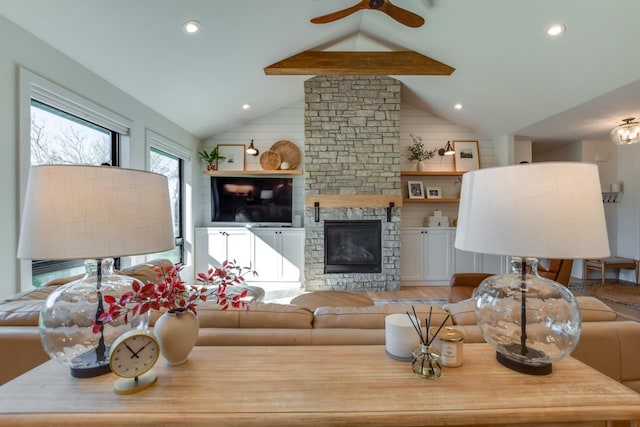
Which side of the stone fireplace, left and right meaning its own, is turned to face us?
front

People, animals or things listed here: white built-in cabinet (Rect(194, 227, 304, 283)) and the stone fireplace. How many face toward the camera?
2

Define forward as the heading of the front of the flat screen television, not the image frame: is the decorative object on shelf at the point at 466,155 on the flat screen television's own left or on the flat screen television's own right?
on the flat screen television's own left

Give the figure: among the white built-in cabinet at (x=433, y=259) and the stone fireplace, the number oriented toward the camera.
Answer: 2

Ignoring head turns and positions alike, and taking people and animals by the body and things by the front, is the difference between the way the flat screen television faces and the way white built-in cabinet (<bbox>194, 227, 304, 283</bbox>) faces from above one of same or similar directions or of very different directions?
same or similar directions

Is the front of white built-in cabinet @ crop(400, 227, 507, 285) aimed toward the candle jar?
yes

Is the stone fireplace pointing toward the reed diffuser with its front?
yes

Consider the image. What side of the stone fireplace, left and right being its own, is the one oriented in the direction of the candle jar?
front

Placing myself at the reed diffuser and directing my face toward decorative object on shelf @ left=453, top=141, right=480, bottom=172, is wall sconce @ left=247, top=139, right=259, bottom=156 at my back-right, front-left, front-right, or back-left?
front-left

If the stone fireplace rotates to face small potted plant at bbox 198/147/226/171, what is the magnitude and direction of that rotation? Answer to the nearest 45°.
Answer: approximately 90° to its right

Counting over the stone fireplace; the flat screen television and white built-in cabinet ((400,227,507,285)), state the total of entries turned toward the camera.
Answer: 3

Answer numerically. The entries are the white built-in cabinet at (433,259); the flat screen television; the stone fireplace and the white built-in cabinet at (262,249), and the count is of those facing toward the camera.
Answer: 4

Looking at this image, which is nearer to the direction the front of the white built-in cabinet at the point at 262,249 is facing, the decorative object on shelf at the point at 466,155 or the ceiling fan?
the ceiling fan

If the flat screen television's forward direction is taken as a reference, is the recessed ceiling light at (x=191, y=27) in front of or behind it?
in front

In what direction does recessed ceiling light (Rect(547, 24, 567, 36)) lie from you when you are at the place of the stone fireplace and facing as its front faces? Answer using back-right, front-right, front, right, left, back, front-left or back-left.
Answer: front-left

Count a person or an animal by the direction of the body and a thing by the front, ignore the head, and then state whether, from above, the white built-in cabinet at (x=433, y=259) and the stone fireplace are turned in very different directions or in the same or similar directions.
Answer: same or similar directions

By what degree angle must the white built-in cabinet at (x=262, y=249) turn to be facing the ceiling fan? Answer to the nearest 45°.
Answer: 0° — it already faces it

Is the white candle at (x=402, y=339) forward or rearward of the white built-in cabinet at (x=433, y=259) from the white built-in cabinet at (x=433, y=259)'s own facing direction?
forward

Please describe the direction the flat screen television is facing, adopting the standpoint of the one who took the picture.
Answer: facing the viewer
